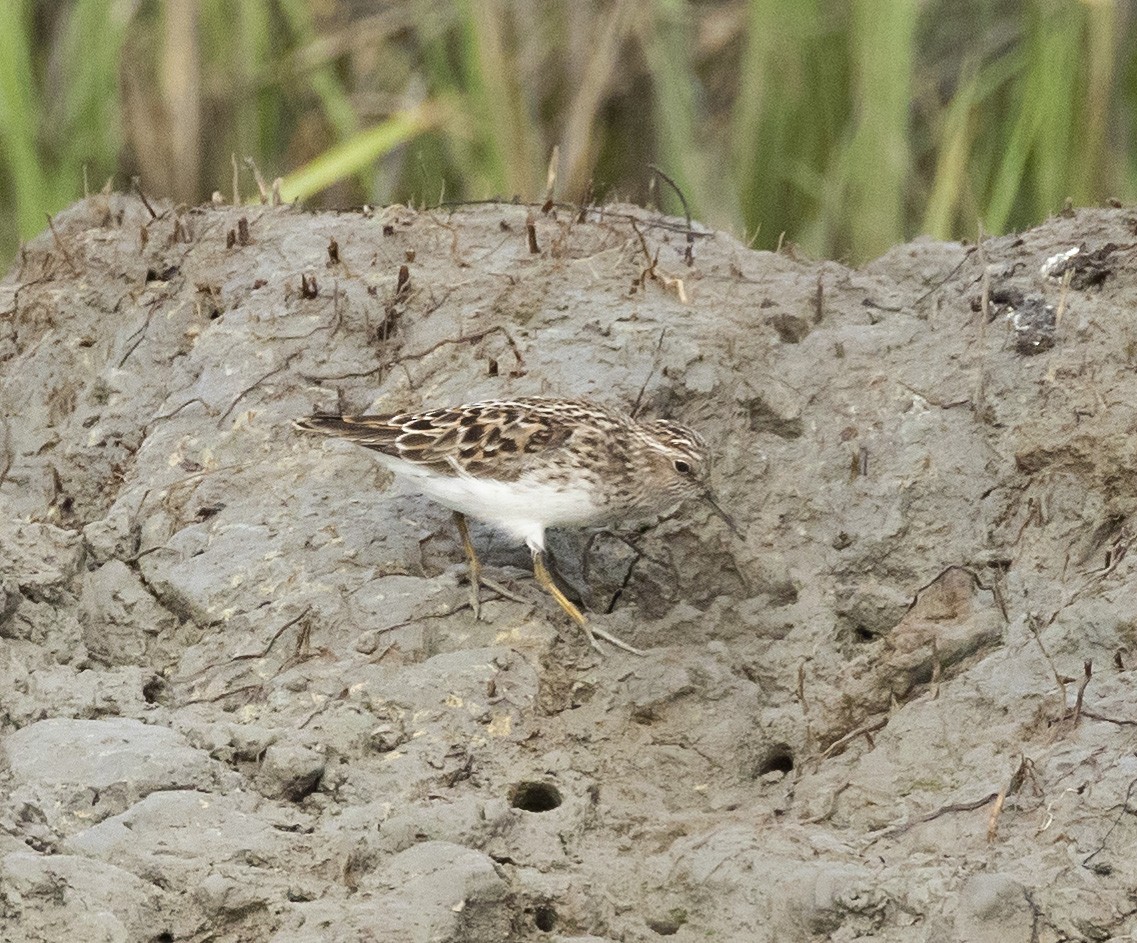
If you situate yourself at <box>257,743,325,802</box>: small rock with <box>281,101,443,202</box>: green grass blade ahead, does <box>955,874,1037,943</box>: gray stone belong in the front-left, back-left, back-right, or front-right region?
back-right

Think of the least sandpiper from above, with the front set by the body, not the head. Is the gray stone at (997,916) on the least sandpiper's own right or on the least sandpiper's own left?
on the least sandpiper's own right

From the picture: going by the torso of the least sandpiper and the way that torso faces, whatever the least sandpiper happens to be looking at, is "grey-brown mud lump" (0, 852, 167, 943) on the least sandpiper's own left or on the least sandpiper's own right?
on the least sandpiper's own right

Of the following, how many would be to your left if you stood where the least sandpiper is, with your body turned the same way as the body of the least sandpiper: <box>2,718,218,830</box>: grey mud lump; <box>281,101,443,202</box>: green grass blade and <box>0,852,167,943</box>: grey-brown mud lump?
1

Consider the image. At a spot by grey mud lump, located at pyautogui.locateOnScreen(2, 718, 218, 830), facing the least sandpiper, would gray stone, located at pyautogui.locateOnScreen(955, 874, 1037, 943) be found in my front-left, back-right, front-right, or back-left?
front-right

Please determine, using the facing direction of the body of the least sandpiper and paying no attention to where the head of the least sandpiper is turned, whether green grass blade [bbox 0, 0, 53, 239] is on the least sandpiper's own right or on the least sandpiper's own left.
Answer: on the least sandpiper's own left

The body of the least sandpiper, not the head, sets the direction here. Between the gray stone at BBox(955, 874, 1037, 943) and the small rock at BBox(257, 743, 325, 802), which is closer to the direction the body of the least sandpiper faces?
the gray stone

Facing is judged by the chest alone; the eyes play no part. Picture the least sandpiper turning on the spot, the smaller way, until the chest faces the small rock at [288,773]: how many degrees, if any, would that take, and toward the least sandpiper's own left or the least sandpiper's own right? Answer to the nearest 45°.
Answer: approximately 135° to the least sandpiper's own right

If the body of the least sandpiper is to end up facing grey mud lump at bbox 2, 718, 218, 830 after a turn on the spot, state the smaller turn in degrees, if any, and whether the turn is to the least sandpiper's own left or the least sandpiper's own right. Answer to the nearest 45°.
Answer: approximately 135° to the least sandpiper's own right

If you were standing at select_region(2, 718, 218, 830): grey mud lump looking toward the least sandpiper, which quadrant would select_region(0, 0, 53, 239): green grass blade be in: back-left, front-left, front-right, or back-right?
front-left

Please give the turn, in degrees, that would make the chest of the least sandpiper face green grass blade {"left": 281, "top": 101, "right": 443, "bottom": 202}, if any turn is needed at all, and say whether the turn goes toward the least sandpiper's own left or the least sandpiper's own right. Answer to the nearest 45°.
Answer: approximately 90° to the least sandpiper's own left

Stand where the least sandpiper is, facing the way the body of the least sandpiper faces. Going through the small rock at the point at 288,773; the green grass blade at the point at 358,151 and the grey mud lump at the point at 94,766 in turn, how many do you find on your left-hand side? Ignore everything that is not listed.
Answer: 1

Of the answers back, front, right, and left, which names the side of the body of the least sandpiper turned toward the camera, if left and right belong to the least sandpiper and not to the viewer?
right
